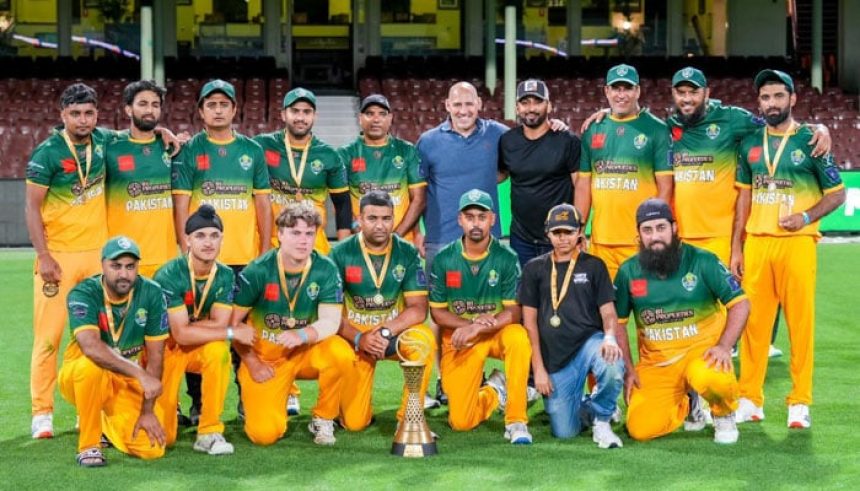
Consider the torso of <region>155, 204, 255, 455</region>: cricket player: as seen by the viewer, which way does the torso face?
toward the camera

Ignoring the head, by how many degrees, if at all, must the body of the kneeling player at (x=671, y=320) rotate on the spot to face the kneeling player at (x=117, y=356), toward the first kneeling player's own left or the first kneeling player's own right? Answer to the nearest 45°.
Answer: approximately 90° to the first kneeling player's own right

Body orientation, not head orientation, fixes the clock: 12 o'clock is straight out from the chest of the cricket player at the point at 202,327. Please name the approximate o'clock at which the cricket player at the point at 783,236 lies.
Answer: the cricket player at the point at 783,236 is roughly at 9 o'clock from the cricket player at the point at 202,327.

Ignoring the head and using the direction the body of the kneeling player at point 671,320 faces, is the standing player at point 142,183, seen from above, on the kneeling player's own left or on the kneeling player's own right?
on the kneeling player's own right

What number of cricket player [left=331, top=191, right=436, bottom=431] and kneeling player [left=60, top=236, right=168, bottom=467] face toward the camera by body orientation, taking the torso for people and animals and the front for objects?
2

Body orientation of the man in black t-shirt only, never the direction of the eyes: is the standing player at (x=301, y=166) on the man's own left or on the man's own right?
on the man's own right

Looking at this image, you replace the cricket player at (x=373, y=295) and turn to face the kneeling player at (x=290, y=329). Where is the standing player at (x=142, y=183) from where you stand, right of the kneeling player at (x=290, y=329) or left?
right

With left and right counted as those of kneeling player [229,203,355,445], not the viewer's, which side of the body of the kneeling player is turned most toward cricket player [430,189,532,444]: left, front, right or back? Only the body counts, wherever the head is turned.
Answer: left

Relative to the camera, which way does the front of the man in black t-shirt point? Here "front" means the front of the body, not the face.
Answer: toward the camera

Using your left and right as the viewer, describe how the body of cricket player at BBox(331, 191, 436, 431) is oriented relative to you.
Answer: facing the viewer

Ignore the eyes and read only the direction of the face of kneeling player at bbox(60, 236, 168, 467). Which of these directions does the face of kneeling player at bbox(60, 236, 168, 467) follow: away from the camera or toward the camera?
toward the camera

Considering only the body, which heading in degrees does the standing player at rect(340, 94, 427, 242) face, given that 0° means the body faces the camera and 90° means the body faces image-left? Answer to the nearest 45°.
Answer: approximately 0°

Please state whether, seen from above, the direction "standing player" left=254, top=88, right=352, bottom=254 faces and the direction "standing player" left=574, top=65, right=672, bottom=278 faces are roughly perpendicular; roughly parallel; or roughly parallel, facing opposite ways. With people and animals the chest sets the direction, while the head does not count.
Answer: roughly parallel

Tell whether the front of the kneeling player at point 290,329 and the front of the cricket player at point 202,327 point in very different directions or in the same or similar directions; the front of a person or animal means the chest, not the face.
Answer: same or similar directions

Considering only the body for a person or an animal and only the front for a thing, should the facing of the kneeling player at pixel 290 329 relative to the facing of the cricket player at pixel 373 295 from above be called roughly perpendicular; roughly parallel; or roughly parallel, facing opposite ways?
roughly parallel
